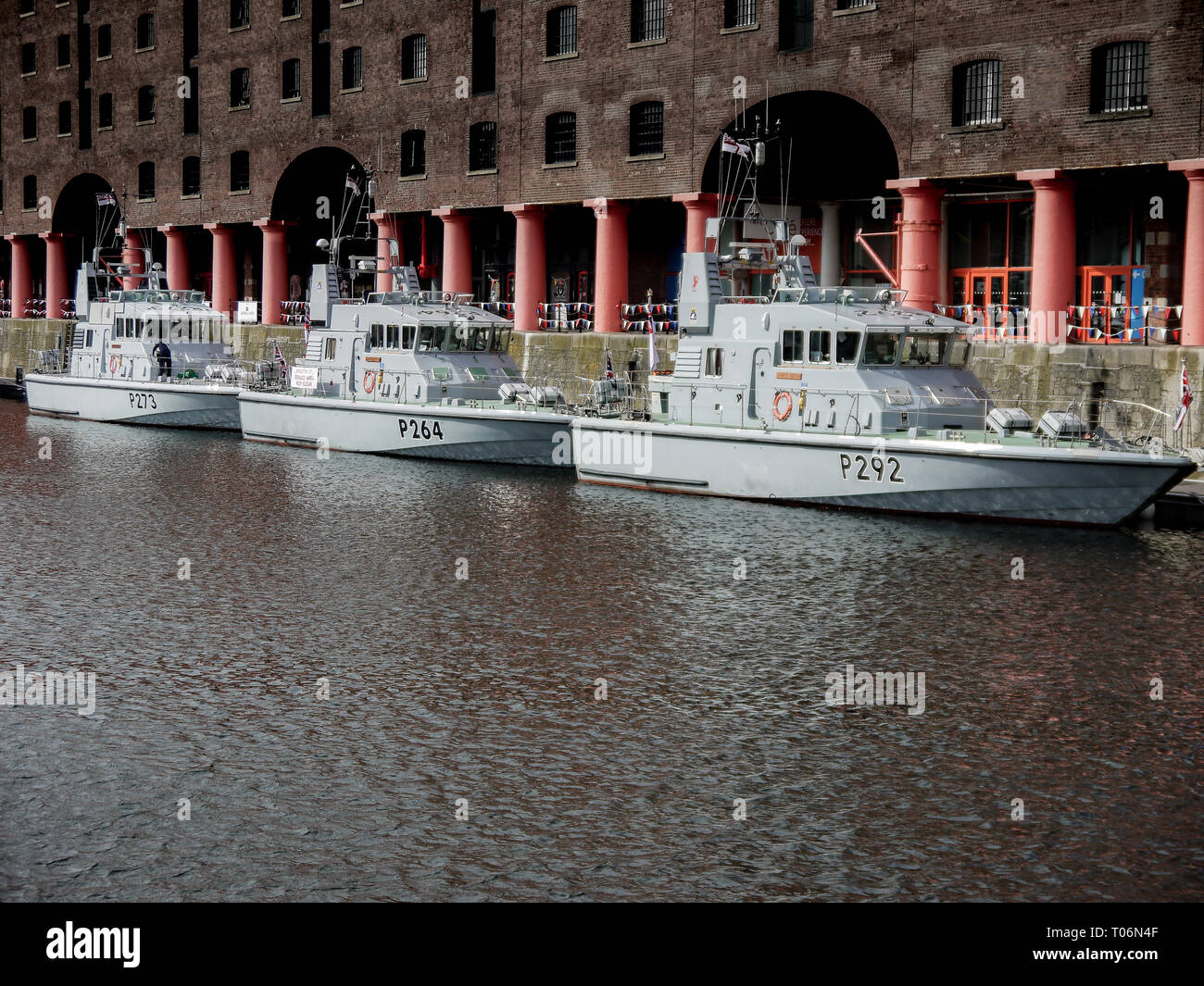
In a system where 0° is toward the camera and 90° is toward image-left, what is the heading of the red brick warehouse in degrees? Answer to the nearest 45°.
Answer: approximately 45°

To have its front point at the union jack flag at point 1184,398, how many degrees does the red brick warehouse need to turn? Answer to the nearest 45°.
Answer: approximately 45° to its left
